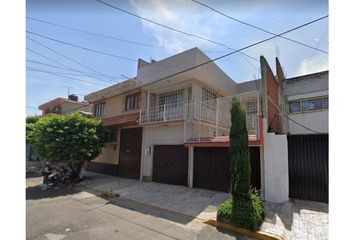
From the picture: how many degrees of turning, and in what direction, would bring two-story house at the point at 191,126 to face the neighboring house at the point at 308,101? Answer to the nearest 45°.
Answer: approximately 135° to its left

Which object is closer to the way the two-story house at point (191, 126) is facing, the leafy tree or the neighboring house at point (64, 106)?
the leafy tree

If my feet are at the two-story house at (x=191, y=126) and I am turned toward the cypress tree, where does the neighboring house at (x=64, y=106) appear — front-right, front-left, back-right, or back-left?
back-right

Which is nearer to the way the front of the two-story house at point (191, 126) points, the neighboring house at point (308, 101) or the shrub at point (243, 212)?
the shrub

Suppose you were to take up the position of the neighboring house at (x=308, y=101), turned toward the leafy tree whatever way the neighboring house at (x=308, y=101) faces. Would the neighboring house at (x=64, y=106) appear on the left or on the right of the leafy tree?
right

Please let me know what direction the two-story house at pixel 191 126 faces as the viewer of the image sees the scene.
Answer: facing the viewer and to the left of the viewer

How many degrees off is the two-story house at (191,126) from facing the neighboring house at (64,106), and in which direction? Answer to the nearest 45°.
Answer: approximately 90° to its right

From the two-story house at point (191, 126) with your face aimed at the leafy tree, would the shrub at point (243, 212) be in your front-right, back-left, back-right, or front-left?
back-left

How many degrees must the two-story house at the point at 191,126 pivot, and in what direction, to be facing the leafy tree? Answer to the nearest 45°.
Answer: approximately 45° to its right

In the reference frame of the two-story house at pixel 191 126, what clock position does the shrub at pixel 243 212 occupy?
The shrub is roughly at 10 o'clock from the two-story house.

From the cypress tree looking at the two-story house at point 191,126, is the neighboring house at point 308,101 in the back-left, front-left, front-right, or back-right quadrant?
front-right

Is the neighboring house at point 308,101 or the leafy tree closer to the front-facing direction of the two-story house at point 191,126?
the leafy tree

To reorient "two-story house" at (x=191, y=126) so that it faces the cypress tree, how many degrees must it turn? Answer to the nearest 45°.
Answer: approximately 45° to its left
